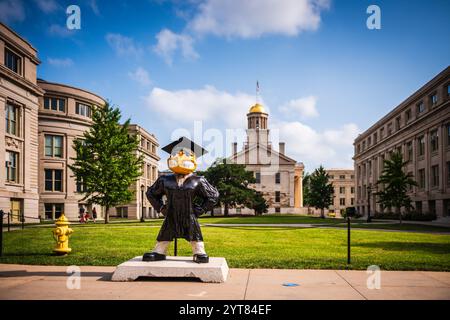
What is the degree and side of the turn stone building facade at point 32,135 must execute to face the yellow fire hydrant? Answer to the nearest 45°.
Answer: approximately 45° to its right

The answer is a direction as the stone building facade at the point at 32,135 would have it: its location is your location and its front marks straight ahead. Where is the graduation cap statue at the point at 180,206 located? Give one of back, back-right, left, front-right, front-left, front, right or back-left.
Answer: front-right

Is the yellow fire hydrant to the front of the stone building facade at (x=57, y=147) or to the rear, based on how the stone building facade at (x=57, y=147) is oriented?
to the front

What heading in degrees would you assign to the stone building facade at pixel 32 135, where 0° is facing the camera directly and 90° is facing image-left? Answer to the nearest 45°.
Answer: approximately 315°

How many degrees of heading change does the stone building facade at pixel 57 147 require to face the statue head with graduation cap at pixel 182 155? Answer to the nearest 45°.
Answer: approximately 45° to its right

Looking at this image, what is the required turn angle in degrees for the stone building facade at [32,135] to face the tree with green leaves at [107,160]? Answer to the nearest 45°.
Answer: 0° — it already faces it

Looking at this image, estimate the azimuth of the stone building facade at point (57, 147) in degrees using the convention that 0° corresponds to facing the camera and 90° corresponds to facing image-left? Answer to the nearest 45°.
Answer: approximately 315°
